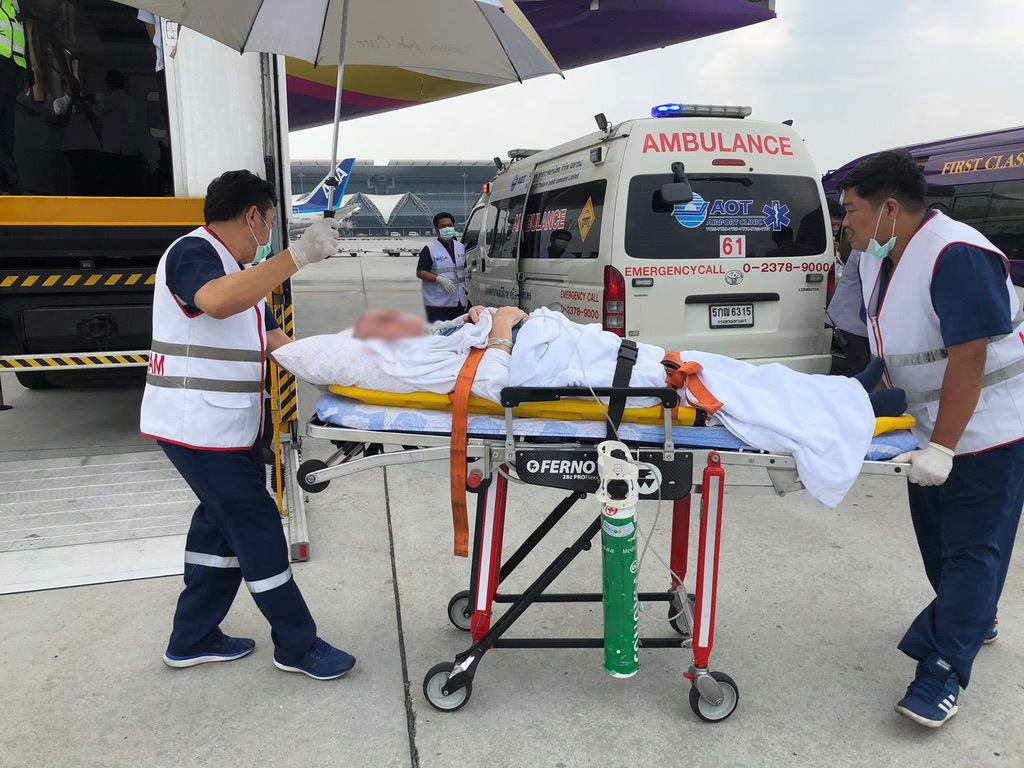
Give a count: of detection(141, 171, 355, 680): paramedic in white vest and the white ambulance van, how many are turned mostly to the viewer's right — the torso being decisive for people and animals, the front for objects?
1

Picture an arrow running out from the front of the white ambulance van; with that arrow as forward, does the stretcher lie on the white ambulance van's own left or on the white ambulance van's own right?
on the white ambulance van's own left

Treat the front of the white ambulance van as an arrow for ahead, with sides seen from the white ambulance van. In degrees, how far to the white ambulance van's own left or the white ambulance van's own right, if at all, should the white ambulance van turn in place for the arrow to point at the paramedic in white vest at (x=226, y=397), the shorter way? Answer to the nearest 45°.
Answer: approximately 90° to the white ambulance van's own left

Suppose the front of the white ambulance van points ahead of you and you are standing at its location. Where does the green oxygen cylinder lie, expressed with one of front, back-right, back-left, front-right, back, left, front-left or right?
back-left

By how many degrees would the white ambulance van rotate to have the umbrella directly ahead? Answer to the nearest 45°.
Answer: approximately 90° to its left

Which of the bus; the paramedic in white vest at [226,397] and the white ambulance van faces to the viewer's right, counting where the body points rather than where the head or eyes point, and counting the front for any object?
the paramedic in white vest

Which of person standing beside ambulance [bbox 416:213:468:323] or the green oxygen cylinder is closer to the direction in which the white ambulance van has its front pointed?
the person standing beside ambulance

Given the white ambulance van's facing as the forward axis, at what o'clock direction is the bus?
The bus is roughly at 3 o'clock from the white ambulance van.

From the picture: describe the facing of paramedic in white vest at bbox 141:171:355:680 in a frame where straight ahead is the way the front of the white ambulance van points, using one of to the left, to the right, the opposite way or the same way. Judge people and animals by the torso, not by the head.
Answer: to the right

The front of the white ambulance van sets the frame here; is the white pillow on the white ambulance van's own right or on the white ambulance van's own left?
on the white ambulance van's own left

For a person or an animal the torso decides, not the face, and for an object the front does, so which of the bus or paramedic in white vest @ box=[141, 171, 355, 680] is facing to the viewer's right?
the paramedic in white vest

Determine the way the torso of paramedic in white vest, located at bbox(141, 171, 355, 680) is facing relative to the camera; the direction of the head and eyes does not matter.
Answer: to the viewer's right
